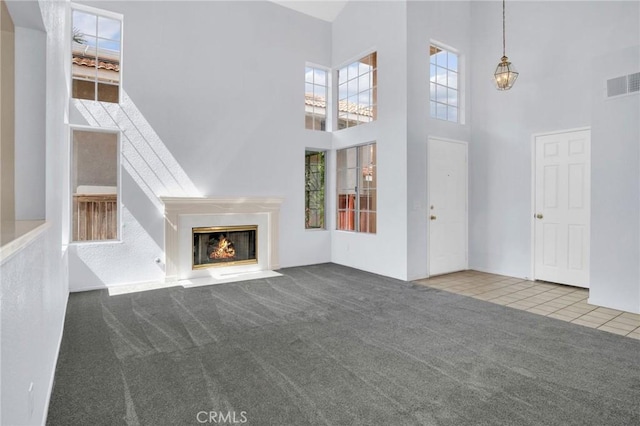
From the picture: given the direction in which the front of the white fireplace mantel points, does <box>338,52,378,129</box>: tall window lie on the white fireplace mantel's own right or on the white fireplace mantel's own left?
on the white fireplace mantel's own left

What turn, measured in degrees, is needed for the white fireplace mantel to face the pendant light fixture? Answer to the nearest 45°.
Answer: approximately 45° to its left

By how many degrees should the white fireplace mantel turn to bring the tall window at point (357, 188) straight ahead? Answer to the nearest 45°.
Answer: approximately 90° to its left

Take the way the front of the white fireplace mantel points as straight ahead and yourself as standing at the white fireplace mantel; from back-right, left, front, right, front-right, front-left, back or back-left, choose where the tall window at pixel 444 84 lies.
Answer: left

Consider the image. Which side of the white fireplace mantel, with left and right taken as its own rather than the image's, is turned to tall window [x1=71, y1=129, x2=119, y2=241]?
right

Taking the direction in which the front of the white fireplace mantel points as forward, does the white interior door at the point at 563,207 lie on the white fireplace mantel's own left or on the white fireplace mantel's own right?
on the white fireplace mantel's own left

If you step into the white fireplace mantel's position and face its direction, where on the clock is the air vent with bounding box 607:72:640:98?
The air vent is roughly at 10 o'clock from the white fireplace mantel.

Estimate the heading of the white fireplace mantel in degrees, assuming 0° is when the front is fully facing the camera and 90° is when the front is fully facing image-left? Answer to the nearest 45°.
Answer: approximately 0°
